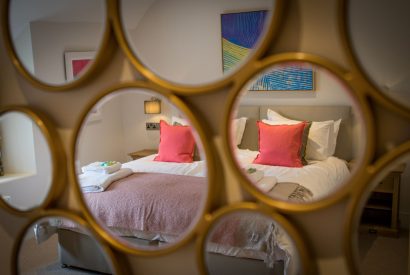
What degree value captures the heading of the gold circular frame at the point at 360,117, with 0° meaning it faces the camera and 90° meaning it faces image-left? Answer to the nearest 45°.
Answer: approximately 0°
